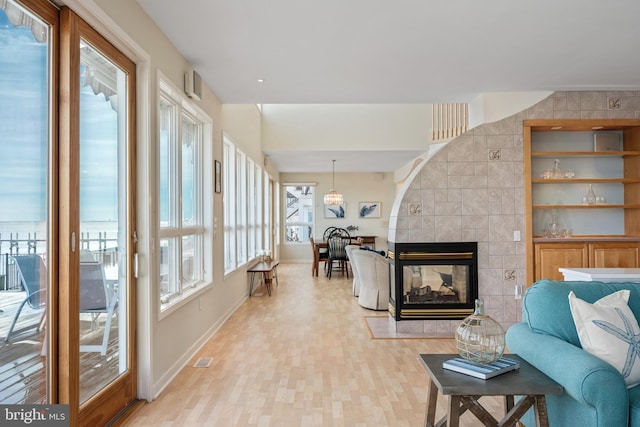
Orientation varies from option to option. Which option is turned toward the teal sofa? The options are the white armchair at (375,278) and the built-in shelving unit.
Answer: the built-in shelving unit

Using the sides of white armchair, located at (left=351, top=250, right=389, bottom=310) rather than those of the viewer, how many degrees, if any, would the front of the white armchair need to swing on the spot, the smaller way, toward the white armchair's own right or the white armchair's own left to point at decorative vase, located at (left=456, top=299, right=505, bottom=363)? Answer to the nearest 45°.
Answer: approximately 135° to the white armchair's own right

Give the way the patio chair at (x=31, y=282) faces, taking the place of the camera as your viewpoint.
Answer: facing away from the viewer and to the right of the viewer

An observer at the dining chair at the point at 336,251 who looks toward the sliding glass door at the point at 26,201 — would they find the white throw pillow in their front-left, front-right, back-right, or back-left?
front-left

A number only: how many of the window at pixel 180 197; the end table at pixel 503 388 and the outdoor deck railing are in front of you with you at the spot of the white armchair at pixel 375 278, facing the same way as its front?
0

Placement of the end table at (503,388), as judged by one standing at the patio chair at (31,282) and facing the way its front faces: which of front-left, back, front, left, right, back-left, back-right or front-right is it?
right

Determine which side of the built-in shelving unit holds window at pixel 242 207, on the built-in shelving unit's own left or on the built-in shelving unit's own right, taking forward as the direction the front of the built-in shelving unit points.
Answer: on the built-in shelving unit's own right

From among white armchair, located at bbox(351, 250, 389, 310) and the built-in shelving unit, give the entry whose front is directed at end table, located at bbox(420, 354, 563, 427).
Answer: the built-in shelving unit

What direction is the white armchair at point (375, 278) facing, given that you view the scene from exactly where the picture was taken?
facing away from the viewer and to the right of the viewer

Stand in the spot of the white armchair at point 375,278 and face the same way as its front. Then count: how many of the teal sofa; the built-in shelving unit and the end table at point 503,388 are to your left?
0

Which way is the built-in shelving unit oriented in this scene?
toward the camera

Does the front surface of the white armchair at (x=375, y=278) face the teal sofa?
no

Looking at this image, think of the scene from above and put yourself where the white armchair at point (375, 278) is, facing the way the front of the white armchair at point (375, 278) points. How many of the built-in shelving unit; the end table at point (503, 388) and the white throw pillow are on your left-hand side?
0

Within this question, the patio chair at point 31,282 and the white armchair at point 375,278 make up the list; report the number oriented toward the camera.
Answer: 0

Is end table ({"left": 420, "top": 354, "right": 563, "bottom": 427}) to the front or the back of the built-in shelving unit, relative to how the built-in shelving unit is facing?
to the front

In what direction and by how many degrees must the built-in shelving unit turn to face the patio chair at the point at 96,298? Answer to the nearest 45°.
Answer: approximately 45° to its right
